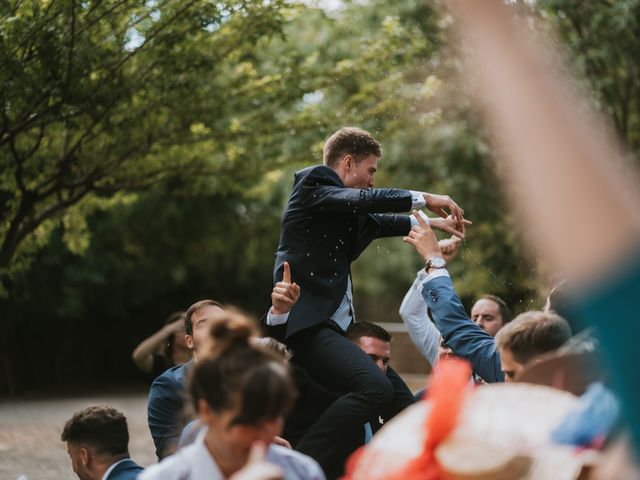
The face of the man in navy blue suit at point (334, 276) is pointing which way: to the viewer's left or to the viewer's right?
to the viewer's right

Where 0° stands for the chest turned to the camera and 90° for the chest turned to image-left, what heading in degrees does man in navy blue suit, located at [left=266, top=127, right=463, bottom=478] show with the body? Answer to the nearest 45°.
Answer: approximately 270°

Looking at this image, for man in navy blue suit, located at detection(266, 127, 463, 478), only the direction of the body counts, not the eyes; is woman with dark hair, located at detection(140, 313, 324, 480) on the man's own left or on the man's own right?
on the man's own right

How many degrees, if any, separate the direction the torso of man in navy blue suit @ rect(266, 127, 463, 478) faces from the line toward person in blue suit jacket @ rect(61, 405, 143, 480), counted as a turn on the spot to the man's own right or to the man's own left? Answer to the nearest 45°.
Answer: approximately 180°
